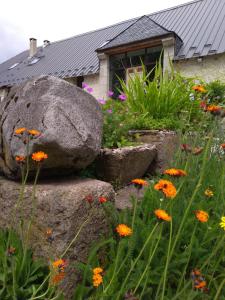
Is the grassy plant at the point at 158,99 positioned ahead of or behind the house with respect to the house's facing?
ahead

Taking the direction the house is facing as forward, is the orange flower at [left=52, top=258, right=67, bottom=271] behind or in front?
in front

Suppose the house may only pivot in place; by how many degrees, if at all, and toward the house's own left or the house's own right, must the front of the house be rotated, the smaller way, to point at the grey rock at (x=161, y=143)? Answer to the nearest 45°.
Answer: approximately 45° to the house's own left

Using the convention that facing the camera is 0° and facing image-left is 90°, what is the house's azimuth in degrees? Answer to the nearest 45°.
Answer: approximately 45°

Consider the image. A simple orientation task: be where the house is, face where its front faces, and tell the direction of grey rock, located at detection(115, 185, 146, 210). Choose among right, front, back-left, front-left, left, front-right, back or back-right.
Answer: front-left

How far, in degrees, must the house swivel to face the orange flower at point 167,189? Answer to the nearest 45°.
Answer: approximately 45° to its left
